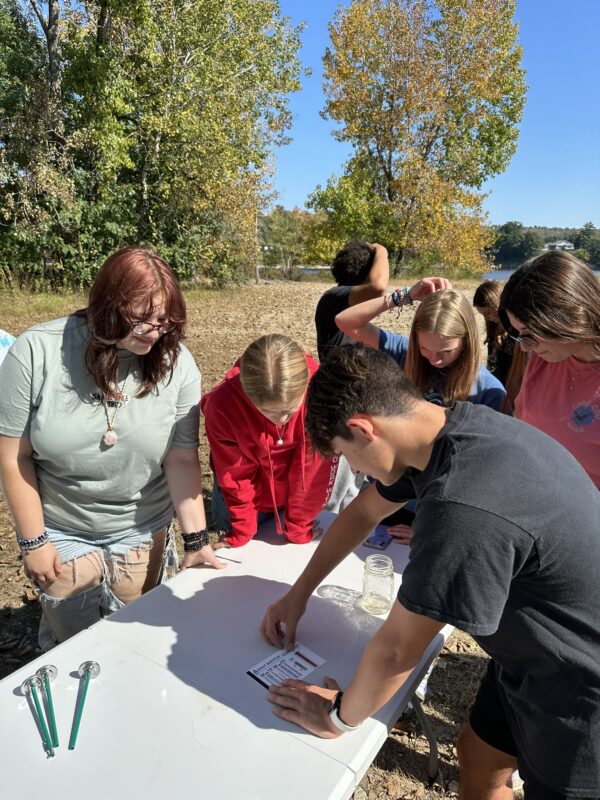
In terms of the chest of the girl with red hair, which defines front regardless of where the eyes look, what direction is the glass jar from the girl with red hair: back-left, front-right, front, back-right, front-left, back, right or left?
front

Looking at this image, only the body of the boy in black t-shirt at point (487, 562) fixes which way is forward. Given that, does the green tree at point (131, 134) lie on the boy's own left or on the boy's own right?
on the boy's own right

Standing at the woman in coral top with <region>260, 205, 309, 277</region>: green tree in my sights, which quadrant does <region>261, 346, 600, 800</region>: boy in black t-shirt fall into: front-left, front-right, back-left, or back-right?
back-left

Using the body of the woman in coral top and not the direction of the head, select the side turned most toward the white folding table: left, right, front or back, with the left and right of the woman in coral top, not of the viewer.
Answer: front

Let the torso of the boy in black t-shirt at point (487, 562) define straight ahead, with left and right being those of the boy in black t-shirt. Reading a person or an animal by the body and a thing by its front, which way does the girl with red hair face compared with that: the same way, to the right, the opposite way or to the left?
the opposite way

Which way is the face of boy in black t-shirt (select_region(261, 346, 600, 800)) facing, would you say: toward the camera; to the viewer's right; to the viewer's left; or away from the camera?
to the viewer's left

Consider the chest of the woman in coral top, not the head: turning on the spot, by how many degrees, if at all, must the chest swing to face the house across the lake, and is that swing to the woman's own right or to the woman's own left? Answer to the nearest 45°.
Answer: approximately 135° to the woman's own right

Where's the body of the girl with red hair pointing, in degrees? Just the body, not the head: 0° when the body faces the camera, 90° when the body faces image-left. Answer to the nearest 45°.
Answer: approximately 315°

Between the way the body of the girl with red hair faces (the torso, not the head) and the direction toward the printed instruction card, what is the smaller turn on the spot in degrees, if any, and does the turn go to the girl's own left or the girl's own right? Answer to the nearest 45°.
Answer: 0° — they already face it

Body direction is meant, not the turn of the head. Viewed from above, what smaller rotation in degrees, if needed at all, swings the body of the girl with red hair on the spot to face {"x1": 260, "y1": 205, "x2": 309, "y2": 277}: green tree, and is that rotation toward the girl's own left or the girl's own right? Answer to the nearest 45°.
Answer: approximately 135° to the girl's own left

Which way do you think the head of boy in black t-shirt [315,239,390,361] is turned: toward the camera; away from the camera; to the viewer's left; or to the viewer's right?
away from the camera

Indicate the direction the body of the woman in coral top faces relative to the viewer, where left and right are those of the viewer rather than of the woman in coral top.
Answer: facing the viewer and to the left of the viewer

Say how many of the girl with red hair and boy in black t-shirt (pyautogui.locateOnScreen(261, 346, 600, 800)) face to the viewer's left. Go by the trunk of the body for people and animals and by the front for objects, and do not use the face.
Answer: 1

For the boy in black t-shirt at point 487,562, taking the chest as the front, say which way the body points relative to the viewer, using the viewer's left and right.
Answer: facing to the left of the viewer

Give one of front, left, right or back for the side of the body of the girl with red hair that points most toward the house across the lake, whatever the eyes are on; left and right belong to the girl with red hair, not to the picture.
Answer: left
